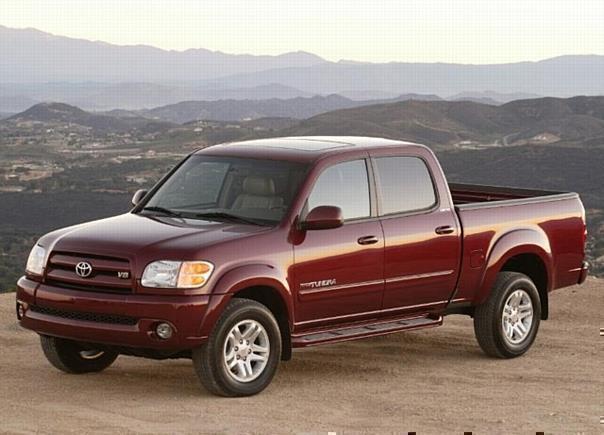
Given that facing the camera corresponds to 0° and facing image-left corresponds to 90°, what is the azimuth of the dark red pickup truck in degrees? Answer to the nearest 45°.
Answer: approximately 45°
